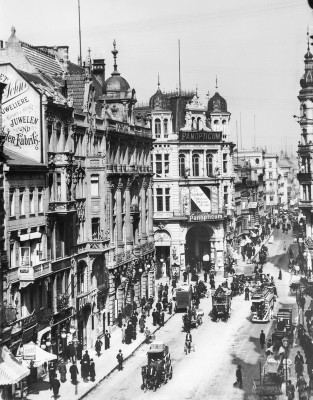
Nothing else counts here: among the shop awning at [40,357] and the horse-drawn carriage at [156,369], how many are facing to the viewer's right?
1

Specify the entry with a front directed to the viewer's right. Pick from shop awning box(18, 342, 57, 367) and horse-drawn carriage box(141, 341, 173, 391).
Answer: the shop awning

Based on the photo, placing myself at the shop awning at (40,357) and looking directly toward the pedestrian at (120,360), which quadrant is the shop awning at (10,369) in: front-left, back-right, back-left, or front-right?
back-right

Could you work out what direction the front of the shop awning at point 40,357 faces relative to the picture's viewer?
facing to the right of the viewer

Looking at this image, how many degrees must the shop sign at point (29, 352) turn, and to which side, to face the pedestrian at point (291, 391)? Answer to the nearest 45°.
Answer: approximately 45° to its left

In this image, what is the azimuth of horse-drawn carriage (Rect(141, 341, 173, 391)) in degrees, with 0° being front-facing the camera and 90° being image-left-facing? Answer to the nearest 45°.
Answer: approximately 45°

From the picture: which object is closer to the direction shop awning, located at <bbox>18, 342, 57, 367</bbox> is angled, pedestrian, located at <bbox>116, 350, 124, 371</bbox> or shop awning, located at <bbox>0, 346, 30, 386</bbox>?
the pedestrian

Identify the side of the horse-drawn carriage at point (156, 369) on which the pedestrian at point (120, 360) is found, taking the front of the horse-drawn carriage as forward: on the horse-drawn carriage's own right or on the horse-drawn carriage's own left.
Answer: on the horse-drawn carriage's own right
